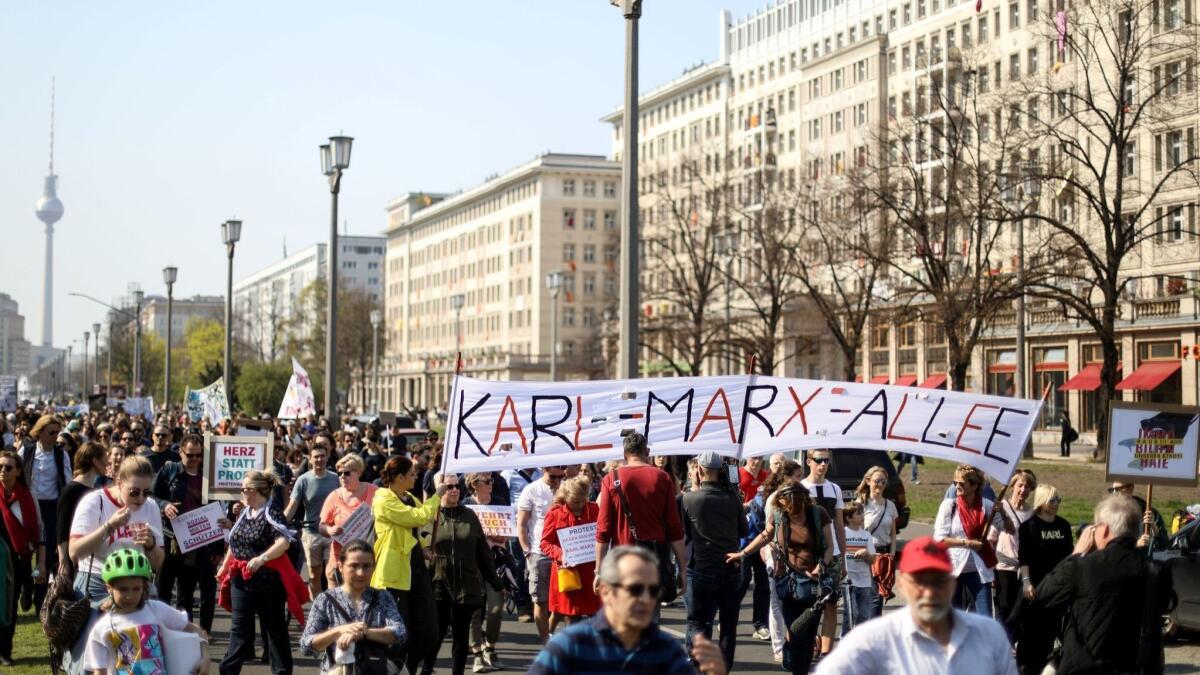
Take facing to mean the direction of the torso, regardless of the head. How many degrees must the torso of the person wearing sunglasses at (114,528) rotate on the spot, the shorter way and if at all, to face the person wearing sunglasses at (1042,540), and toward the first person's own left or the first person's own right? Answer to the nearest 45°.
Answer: approximately 45° to the first person's own left

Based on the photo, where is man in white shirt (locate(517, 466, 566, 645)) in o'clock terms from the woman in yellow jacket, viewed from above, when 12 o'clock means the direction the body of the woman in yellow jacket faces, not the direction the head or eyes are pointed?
The man in white shirt is roughly at 10 o'clock from the woman in yellow jacket.

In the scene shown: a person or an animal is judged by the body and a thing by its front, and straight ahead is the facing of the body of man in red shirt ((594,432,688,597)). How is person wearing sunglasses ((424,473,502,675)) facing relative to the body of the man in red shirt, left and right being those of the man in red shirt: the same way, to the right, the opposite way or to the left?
the opposite way

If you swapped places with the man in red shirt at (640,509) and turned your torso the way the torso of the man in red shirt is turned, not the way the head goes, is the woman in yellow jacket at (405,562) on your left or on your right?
on your left

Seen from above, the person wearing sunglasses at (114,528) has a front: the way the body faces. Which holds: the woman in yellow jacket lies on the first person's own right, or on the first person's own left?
on the first person's own left

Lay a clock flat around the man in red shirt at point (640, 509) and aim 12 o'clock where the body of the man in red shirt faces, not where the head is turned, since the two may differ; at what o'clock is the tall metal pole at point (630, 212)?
The tall metal pole is roughly at 12 o'clock from the man in red shirt.

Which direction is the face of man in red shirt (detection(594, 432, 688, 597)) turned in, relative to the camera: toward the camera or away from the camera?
away from the camera

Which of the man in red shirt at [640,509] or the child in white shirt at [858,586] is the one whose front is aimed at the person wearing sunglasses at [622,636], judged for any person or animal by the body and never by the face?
the child in white shirt

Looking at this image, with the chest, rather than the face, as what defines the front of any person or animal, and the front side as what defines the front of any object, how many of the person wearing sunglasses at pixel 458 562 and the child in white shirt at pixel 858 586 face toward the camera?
2

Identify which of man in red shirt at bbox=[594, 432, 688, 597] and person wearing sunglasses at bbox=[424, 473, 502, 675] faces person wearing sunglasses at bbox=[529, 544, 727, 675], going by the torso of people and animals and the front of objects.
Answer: person wearing sunglasses at bbox=[424, 473, 502, 675]

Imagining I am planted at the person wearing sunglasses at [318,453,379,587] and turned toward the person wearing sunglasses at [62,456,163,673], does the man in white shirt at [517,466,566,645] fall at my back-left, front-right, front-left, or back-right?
back-left

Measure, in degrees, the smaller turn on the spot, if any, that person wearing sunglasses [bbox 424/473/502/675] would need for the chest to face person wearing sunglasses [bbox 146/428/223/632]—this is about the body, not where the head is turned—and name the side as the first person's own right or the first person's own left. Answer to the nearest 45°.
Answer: approximately 135° to the first person's own right

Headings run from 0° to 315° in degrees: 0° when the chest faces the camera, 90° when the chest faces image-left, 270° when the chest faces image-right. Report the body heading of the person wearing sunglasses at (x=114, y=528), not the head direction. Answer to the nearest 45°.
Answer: approximately 315°
